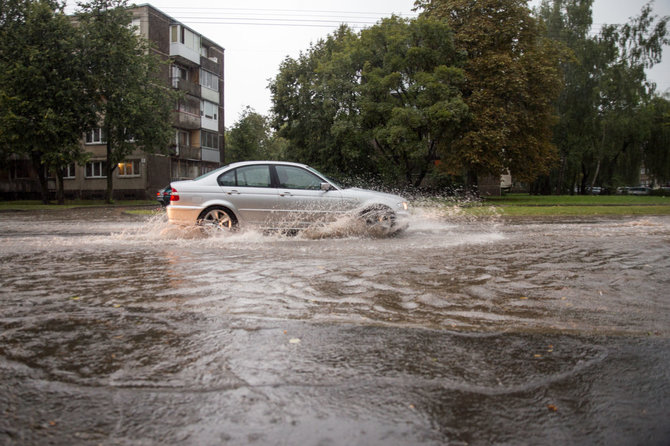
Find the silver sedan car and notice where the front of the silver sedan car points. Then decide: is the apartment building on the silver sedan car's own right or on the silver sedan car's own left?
on the silver sedan car's own left

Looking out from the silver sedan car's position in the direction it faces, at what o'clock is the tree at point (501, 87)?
The tree is roughly at 10 o'clock from the silver sedan car.

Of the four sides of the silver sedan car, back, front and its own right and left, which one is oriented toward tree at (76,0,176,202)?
left

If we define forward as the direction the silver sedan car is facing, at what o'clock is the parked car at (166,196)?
The parked car is roughly at 8 o'clock from the silver sedan car.

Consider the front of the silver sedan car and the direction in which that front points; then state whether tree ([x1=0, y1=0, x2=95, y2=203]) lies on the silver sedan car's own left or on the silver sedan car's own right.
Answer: on the silver sedan car's own left

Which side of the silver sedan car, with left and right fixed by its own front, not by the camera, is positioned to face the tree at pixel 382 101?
left

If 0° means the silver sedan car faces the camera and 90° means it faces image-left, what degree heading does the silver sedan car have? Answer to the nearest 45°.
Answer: approximately 270°
